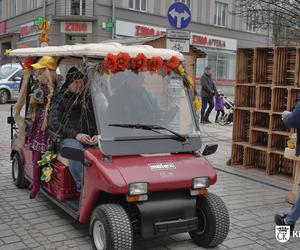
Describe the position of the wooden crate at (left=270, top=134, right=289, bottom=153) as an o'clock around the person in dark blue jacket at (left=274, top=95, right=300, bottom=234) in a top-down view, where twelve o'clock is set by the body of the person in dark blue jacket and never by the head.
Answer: The wooden crate is roughly at 3 o'clock from the person in dark blue jacket.

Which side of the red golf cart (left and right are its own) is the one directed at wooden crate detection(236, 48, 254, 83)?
left

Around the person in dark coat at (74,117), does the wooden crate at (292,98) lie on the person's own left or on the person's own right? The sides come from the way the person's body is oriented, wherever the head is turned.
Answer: on the person's own left

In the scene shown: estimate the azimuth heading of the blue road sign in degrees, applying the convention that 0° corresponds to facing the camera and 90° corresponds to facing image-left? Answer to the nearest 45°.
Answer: approximately 0°

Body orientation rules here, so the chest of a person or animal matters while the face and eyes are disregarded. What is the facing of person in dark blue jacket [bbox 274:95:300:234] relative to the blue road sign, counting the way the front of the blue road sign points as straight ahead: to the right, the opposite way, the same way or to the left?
to the right

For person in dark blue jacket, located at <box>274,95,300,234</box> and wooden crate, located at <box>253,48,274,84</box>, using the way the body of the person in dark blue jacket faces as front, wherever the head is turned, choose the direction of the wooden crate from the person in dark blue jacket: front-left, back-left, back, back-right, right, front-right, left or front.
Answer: right

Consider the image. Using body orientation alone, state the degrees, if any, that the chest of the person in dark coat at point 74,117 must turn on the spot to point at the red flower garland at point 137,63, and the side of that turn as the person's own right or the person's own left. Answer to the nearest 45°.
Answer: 0° — they already face it

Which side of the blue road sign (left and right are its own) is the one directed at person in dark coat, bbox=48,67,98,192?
front

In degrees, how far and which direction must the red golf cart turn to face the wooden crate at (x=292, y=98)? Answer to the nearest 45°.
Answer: approximately 90° to its left

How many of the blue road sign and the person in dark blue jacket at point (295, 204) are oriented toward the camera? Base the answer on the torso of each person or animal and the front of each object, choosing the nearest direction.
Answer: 1

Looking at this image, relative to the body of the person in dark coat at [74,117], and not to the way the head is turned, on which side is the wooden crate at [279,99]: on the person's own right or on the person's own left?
on the person's own left

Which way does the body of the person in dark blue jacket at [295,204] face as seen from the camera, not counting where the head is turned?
to the viewer's left

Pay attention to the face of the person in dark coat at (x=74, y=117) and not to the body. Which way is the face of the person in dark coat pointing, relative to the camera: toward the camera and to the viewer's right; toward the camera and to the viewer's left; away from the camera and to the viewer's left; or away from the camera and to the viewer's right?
toward the camera and to the viewer's right

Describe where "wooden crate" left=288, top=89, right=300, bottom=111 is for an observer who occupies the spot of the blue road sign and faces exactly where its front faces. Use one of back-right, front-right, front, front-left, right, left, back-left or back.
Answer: front-left

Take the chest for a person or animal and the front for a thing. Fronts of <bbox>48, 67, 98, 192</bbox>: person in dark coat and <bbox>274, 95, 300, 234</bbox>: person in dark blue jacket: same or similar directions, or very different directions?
very different directions

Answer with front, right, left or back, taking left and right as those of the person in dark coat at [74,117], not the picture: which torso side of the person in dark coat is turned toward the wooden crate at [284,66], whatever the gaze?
left

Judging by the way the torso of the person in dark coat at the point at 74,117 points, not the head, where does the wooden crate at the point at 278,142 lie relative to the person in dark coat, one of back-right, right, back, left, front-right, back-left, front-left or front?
left
